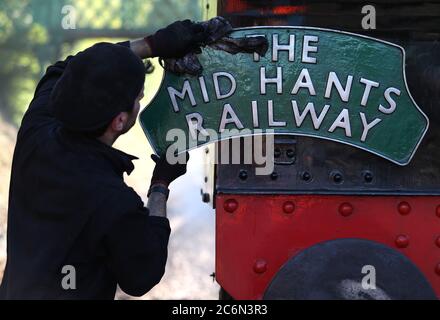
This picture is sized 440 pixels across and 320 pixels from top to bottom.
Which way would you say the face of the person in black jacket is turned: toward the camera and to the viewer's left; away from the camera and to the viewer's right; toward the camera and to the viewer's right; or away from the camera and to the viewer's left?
away from the camera and to the viewer's right

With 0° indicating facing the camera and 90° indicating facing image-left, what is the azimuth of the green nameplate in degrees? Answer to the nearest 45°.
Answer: approximately 0°

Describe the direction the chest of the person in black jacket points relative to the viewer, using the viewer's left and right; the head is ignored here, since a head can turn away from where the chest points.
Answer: facing away from the viewer and to the right of the viewer
